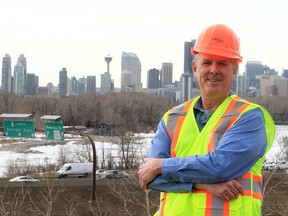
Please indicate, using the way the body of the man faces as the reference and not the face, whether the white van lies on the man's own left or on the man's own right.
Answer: on the man's own right

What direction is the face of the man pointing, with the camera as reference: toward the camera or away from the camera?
toward the camera

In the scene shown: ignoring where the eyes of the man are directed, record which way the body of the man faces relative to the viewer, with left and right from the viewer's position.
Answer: facing the viewer and to the left of the viewer

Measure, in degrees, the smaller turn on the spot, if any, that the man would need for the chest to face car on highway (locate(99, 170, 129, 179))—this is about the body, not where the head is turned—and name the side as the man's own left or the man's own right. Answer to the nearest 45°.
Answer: approximately 135° to the man's own right
